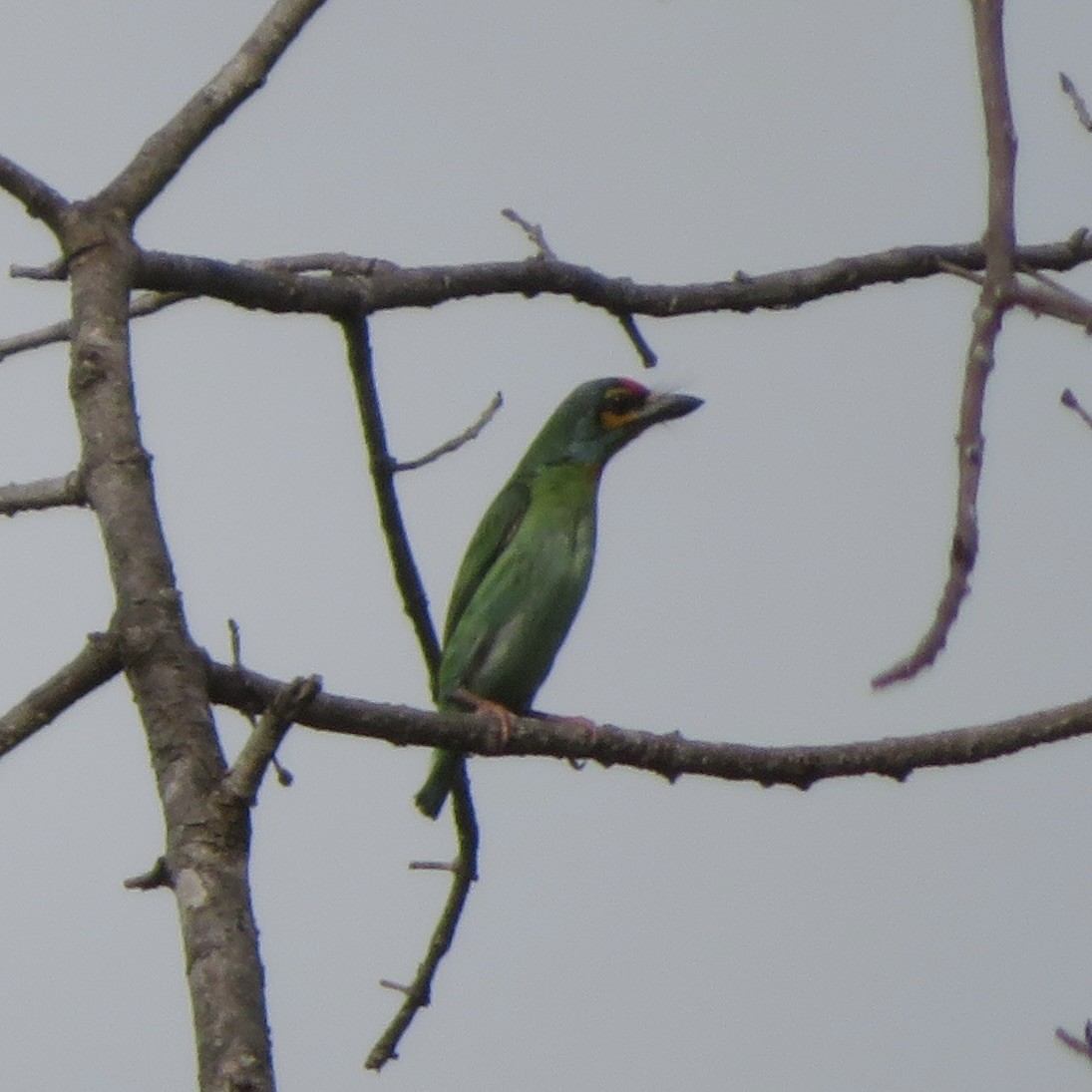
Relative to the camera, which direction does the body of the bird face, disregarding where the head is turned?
to the viewer's right

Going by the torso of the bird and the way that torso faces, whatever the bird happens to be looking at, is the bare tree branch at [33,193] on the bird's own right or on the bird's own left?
on the bird's own right

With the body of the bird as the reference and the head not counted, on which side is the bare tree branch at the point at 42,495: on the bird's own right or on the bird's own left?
on the bird's own right

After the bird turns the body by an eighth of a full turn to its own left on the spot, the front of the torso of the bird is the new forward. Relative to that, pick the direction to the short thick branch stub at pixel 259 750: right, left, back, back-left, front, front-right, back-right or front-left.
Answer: back-right
